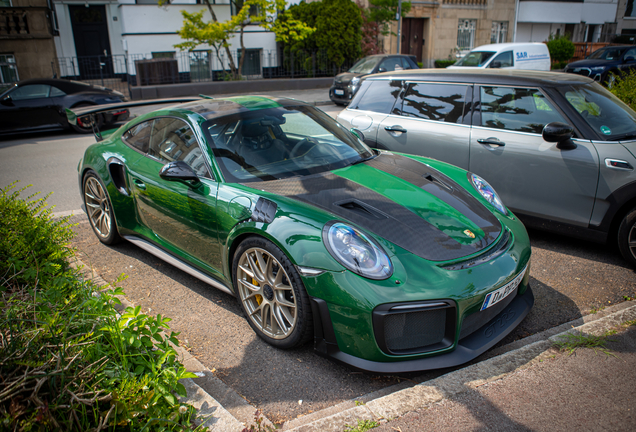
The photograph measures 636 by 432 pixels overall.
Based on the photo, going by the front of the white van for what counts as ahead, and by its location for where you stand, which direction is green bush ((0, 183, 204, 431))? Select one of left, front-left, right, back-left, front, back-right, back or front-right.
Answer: front-left

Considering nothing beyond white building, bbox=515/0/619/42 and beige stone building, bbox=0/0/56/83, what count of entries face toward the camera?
2

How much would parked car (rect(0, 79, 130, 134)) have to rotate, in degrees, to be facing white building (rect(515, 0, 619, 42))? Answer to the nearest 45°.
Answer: approximately 180°

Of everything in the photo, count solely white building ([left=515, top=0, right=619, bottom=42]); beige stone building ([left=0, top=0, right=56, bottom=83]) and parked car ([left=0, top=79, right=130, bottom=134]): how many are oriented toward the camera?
2

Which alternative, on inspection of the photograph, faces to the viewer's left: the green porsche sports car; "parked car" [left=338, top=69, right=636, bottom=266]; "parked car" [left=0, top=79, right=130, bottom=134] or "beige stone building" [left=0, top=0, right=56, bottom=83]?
"parked car" [left=0, top=79, right=130, bottom=134]

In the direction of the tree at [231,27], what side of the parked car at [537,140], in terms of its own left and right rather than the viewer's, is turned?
back

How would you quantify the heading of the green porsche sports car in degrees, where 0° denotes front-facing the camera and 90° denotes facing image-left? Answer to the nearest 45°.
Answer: approximately 315°

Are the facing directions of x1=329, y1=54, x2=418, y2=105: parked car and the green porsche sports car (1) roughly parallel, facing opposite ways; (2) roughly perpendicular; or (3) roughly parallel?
roughly perpendicular

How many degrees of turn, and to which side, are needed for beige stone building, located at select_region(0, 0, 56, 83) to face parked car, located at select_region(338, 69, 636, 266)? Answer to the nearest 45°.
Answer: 0° — it already faces it

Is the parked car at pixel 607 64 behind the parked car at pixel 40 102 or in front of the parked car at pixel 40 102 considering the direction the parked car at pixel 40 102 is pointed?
behind

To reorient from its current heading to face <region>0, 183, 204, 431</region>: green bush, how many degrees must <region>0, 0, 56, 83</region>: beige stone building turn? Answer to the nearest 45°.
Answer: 0° — it already faces it

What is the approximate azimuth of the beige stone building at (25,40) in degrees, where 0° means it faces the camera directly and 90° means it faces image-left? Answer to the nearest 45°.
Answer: approximately 0°

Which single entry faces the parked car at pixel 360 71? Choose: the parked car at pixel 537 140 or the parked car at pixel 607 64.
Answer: the parked car at pixel 607 64

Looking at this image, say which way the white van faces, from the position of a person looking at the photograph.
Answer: facing the viewer and to the left of the viewer

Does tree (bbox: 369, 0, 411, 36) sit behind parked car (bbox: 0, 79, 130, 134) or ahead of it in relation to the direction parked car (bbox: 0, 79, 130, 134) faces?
behind
